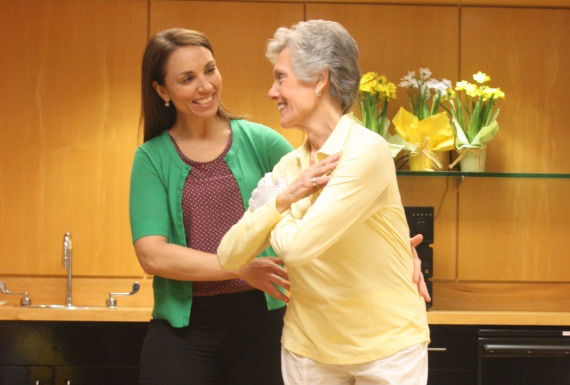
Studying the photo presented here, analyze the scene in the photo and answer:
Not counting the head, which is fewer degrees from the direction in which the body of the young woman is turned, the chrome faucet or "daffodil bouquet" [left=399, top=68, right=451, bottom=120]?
the daffodil bouquet

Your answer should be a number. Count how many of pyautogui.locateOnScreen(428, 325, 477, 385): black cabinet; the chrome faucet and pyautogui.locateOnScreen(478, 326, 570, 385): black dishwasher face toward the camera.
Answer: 3

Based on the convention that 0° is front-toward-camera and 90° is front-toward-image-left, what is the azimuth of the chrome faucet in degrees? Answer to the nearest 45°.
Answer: approximately 0°

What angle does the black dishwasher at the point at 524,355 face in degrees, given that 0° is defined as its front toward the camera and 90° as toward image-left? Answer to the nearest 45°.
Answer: approximately 0°

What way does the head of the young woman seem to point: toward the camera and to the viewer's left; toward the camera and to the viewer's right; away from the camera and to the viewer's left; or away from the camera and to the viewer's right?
toward the camera and to the viewer's right

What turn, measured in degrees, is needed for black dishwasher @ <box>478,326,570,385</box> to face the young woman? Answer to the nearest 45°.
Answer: approximately 45° to its right

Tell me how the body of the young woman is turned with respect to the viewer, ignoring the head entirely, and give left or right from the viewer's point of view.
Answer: facing the viewer and to the right of the viewer

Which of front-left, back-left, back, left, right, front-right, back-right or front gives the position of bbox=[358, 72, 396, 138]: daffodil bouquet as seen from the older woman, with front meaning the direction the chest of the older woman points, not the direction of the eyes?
back-right

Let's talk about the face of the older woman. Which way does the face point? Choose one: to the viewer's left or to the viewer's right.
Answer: to the viewer's left
